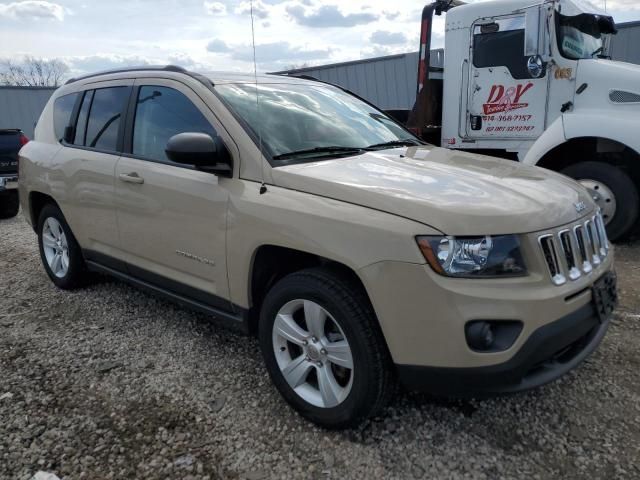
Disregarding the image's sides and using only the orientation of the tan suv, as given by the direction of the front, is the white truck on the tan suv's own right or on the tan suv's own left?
on the tan suv's own left

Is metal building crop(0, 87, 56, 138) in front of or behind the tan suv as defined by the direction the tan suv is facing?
behind

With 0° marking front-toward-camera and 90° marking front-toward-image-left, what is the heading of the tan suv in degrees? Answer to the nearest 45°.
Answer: approximately 315°

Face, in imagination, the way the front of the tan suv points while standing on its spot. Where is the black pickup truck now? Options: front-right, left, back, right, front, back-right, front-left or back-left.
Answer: back

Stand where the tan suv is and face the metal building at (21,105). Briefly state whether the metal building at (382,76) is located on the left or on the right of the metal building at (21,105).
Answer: right

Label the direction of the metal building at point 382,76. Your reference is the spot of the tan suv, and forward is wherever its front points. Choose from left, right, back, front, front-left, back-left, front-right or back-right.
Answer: back-left
